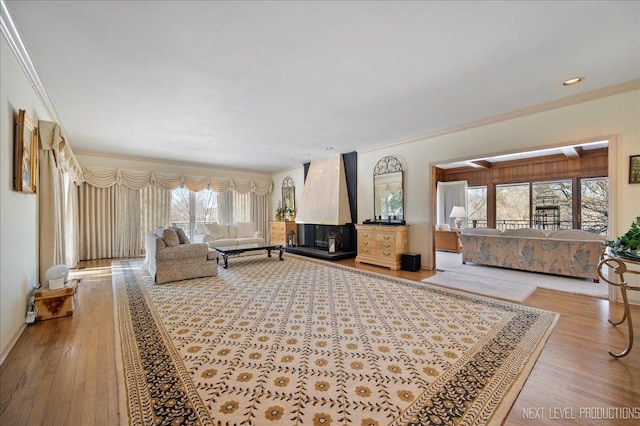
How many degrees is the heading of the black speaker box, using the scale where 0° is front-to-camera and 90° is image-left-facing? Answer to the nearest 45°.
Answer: approximately 45°

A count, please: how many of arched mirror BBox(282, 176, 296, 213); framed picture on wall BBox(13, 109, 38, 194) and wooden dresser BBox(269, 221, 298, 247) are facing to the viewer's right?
1

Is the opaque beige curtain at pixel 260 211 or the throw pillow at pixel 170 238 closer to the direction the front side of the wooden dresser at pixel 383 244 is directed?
the throw pillow

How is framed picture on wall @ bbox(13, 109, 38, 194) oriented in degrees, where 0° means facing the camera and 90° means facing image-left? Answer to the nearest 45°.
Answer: approximately 270°

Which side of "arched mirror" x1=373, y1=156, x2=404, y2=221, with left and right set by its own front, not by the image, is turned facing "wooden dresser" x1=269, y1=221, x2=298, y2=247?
right

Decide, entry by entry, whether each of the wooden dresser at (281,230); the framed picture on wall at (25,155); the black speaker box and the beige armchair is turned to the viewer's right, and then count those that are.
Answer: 2

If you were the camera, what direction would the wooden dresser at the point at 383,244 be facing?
facing the viewer and to the left of the viewer

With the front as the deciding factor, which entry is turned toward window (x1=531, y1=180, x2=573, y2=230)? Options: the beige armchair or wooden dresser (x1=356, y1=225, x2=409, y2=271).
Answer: the beige armchair

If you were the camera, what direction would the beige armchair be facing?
facing to the right of the viewer

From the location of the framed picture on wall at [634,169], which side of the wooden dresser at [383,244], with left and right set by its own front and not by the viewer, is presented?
left

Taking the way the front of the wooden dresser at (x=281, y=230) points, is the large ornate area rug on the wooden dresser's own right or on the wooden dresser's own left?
on the wooden dresser's own left

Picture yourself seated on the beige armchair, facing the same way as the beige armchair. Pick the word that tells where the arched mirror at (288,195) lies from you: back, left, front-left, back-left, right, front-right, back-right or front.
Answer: front-left

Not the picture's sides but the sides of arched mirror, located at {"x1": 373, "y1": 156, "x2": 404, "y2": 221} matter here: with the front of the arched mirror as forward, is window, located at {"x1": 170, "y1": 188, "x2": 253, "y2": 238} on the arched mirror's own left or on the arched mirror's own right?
on the arched mirror's own right

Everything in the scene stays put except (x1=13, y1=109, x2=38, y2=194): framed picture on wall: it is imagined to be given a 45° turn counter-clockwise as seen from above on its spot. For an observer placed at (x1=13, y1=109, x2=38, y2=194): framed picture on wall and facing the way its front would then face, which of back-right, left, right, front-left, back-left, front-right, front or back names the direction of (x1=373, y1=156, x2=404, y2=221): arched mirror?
front-right
